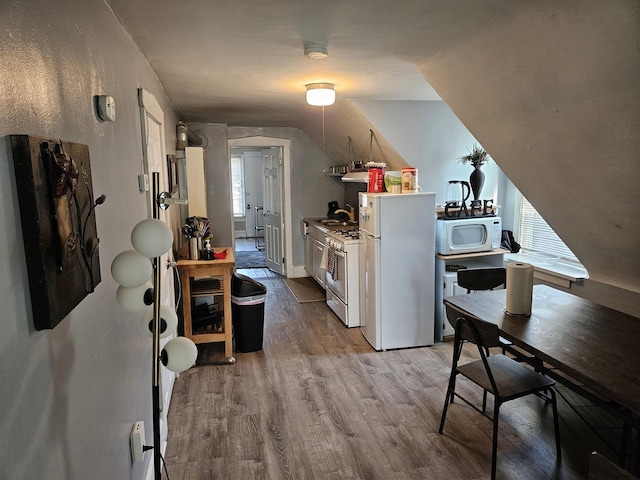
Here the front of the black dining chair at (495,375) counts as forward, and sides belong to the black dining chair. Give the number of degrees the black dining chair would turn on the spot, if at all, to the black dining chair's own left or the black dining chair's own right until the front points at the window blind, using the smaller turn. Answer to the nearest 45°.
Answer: approximately 45° to the black dining chair's own left

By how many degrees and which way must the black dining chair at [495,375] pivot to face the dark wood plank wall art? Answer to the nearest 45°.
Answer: approximately 180°

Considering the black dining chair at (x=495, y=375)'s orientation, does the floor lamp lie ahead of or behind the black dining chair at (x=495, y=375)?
behind

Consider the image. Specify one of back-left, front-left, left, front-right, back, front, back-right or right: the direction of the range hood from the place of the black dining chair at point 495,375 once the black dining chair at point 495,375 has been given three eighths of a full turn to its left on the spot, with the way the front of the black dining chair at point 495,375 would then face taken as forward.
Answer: front-right

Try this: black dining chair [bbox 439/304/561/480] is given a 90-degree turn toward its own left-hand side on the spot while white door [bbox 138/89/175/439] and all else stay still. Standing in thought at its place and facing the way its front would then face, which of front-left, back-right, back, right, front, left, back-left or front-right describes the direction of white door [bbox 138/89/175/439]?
front-left

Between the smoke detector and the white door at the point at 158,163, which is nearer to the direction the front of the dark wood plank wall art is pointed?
the smoke detector

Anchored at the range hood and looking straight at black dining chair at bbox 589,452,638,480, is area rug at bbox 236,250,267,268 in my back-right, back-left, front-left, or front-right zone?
back-right

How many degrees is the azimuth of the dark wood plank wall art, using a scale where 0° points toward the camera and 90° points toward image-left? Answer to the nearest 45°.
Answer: approximately 315°

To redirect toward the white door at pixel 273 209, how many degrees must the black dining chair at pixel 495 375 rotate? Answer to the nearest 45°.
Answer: approximately 90° to its left
